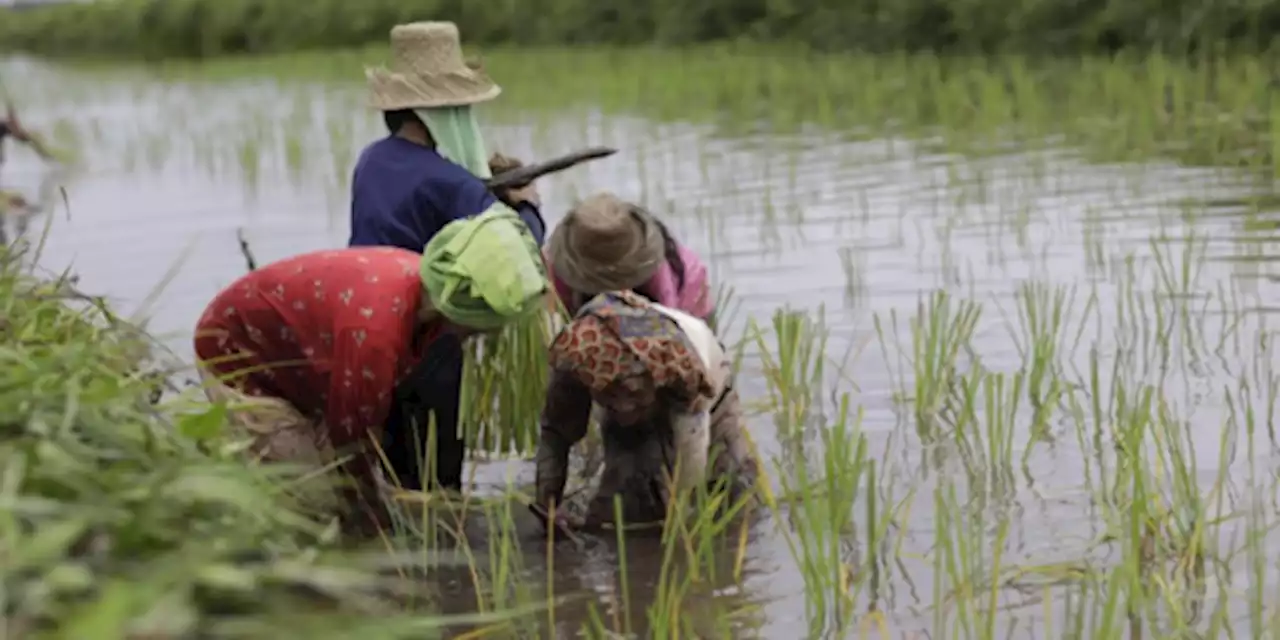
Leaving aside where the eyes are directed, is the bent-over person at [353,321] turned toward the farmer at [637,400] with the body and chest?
yes

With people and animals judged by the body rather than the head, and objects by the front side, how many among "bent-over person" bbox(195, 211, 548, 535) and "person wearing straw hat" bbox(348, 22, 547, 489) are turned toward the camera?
0

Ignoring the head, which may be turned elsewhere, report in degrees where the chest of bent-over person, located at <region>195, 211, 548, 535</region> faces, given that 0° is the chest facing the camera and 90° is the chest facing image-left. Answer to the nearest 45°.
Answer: approximately 270°

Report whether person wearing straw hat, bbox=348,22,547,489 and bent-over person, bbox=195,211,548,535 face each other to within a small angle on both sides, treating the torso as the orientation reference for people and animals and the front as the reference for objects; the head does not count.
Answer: no

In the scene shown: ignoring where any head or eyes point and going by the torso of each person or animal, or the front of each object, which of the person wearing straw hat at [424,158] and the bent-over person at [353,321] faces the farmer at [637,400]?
the bent-over person

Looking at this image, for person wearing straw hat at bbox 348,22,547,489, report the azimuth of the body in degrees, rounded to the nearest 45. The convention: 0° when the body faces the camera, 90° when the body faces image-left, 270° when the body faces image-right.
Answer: approximately 225°

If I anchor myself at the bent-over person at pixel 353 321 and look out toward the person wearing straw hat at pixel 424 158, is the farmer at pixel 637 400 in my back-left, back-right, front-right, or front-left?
front-right

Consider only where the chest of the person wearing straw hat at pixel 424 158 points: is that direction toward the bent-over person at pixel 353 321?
no

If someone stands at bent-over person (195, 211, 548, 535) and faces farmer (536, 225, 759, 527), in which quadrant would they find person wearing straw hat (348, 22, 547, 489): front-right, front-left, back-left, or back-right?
front-left

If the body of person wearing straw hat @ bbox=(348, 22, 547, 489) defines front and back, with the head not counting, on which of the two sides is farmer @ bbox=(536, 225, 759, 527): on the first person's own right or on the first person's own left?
on the first person's own right

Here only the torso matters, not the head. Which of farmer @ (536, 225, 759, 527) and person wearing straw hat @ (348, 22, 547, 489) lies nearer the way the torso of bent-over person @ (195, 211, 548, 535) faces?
the farmer

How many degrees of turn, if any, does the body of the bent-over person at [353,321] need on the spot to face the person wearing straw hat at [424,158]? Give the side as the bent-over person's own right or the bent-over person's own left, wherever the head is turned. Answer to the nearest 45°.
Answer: approximately 90° to the bent-over person's own left
